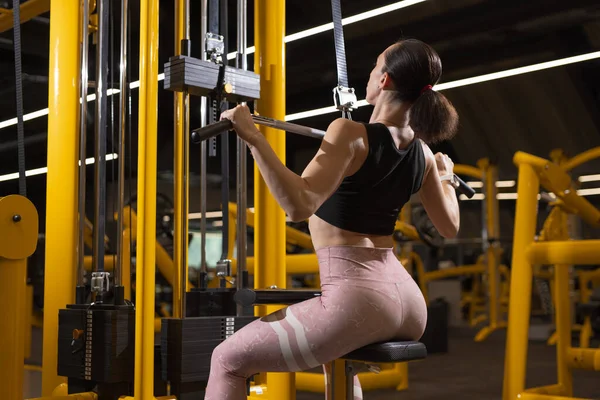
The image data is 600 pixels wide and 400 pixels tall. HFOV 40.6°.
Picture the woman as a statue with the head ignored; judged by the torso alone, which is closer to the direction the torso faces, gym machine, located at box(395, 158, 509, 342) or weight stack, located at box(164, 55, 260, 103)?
the weight stack

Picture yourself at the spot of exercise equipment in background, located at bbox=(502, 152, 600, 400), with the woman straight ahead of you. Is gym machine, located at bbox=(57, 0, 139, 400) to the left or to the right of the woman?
right

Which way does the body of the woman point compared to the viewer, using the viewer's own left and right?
facing away from the viewer and to the left of the viewer

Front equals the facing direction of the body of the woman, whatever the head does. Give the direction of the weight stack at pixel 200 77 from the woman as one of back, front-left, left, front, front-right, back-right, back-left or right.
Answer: front

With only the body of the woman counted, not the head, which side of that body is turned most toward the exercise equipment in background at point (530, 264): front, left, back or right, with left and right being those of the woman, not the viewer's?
right

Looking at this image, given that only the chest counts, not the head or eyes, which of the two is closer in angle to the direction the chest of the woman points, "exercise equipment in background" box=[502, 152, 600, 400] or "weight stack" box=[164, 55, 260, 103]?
the weight stack

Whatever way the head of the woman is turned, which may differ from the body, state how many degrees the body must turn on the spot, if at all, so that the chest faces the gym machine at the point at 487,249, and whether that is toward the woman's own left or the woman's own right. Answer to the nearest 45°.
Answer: approximately 45° to the woman's own right

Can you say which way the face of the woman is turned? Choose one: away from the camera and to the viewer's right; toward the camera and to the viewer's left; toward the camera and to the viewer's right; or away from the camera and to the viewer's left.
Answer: away from the camera and to the viewer's left
